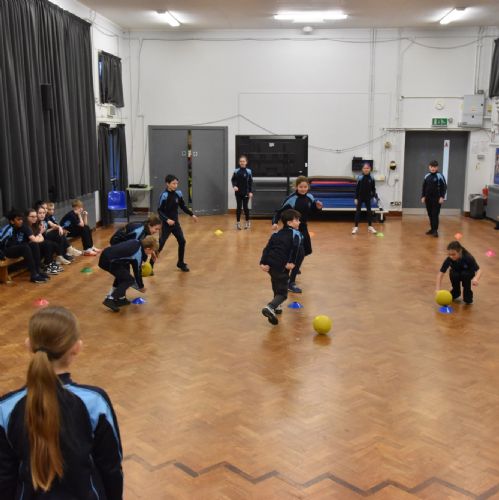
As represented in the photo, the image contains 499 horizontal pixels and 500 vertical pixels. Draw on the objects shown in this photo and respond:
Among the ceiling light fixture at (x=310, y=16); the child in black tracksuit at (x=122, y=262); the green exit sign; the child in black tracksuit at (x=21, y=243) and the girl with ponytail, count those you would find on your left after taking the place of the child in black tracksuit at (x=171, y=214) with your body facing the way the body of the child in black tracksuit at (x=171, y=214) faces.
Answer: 2

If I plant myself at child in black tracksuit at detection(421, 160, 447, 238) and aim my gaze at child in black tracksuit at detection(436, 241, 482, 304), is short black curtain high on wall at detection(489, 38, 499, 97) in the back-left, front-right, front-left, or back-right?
back-left

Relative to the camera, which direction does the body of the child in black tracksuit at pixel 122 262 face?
to the viewer's right

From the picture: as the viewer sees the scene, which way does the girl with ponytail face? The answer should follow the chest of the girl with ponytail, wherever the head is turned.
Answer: away from the camera

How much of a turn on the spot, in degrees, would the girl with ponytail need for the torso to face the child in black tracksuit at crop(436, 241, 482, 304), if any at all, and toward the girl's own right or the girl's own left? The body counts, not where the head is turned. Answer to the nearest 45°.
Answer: approximately 45° to the girl's own right

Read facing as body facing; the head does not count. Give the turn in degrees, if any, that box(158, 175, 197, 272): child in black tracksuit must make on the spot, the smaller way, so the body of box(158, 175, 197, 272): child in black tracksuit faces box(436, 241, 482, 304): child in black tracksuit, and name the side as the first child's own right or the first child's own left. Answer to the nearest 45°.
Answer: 0° — they already face them

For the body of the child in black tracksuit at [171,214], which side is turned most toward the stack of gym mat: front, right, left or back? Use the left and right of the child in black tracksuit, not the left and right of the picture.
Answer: left

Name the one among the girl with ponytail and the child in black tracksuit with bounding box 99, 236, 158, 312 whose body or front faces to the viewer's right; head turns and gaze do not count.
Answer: the child in black tracksuit

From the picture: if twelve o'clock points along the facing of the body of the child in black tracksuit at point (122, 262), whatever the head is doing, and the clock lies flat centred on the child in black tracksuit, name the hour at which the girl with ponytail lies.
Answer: The girl with ponytail is roughly at 3 o'clock from the child in black tracksuit.

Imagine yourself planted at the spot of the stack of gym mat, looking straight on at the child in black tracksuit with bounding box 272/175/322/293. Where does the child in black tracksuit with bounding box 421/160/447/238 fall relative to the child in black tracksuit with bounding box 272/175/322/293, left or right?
left
